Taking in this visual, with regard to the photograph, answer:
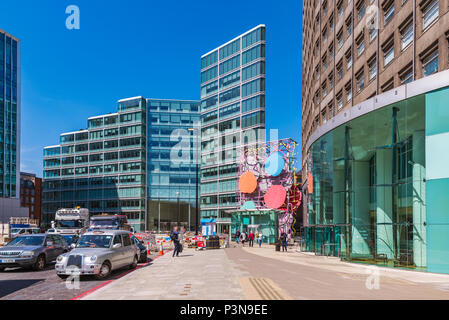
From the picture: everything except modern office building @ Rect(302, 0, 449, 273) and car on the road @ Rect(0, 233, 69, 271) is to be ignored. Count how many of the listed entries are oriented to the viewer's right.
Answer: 0

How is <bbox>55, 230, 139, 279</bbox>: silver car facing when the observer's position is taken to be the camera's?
facing the viewer and to the left of the viewer

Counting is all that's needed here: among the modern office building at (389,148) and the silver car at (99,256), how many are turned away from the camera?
0

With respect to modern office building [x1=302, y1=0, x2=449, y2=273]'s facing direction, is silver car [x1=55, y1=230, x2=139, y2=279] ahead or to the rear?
ahead

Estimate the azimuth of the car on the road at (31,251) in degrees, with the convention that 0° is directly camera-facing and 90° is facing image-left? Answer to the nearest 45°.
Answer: approximately 45°

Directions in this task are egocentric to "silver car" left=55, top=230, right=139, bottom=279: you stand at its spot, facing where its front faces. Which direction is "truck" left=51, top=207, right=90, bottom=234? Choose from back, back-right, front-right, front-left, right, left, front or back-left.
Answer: back-right

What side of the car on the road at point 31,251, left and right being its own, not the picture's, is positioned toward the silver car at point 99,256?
left

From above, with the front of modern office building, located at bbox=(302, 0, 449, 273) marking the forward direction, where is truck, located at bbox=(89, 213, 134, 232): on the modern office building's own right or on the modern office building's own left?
on the modern office building's own right

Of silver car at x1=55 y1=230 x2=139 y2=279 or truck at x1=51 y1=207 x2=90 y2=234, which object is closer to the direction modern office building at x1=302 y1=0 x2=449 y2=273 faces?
the silver car

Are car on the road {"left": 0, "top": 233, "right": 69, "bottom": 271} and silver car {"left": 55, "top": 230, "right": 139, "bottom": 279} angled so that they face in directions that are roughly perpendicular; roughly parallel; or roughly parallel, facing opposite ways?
roughly parallel

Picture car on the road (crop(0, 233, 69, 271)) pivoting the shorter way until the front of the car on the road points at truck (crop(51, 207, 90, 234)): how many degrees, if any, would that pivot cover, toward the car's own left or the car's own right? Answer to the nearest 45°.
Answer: approximately 135° to the car's own right
